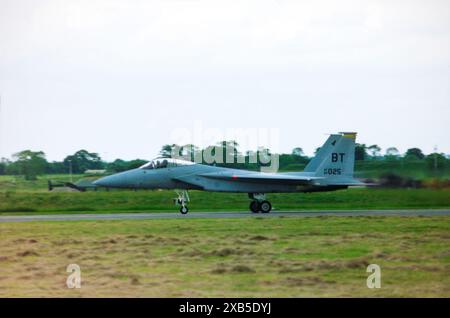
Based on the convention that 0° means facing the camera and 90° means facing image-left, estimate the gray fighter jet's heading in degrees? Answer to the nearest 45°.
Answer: approximately 90°

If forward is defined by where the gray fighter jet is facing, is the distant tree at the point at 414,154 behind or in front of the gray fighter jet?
behind

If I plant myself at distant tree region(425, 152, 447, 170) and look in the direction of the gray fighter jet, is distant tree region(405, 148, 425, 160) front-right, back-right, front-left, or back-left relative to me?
front-right
